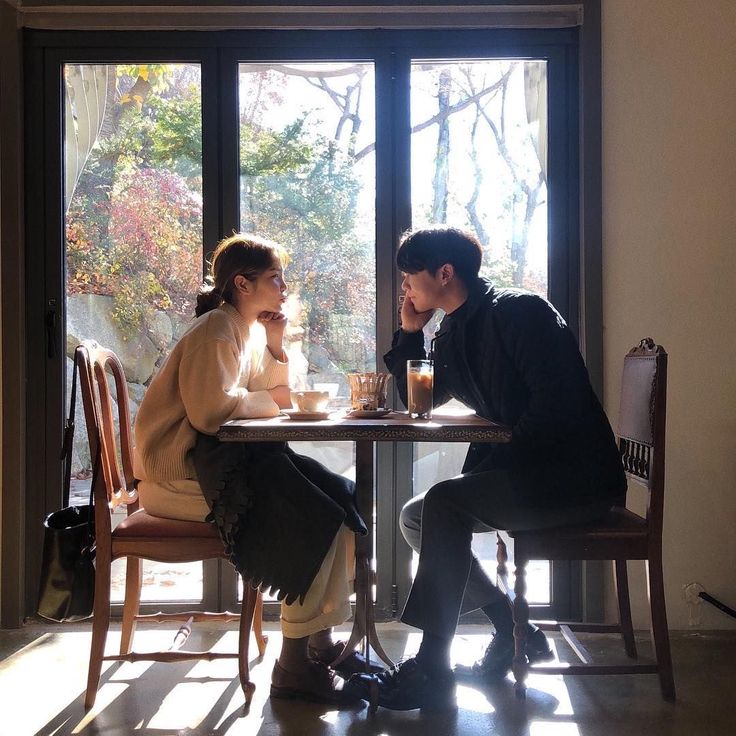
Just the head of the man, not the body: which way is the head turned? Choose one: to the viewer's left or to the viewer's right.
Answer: to the viewer's left

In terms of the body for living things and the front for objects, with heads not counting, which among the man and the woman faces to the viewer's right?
the woman

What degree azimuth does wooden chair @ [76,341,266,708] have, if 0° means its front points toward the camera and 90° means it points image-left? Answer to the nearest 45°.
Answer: approximately 270°

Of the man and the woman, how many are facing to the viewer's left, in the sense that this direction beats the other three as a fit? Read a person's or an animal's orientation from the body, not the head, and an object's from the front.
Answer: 1

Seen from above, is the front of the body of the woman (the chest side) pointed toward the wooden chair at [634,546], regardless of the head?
yes

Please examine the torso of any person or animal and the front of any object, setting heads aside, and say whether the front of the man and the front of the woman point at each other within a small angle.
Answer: yes

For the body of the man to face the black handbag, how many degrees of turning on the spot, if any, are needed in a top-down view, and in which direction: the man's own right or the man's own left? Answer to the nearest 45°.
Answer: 0° — they already face it

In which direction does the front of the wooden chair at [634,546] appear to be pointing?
to the viewer's left

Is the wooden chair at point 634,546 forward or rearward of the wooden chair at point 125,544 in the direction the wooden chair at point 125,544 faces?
forward

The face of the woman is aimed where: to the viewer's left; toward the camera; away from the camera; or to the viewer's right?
to the viewer's right

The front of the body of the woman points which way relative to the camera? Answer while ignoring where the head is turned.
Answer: to the viewer's right

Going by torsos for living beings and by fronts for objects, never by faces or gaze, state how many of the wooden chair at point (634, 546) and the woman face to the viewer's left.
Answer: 1

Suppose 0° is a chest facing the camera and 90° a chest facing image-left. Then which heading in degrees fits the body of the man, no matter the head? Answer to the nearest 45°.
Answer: approximately 90°

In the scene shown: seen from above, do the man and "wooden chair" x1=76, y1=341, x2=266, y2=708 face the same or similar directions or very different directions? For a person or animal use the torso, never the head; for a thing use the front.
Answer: very different directions
